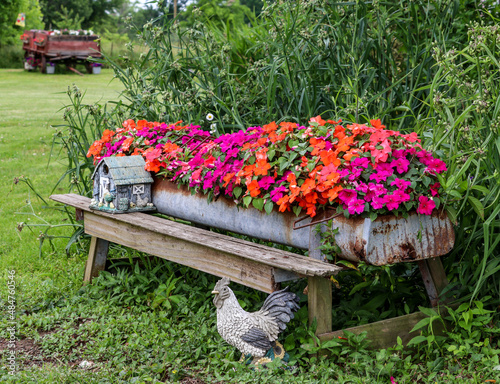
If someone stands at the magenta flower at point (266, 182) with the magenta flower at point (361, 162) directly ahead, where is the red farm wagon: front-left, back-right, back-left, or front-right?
back-left

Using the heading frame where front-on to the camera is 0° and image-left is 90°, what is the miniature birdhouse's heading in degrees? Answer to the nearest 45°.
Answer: approximately 45°

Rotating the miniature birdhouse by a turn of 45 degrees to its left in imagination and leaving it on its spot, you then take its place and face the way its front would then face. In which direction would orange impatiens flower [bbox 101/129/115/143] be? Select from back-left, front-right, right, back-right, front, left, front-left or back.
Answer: back
